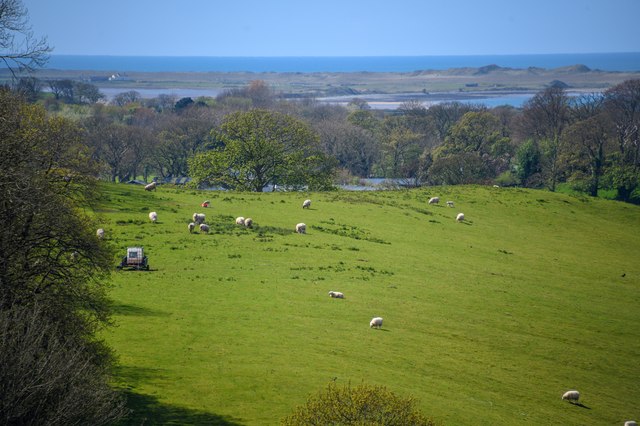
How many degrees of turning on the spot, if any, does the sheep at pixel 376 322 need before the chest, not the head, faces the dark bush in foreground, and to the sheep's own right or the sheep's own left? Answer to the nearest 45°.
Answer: approximately 45° to the sheep's own left

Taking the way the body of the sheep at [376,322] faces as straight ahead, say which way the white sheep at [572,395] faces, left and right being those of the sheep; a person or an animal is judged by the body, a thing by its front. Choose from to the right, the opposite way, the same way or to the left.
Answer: the same way

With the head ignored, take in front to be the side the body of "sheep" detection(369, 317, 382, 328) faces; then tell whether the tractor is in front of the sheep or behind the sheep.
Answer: in front

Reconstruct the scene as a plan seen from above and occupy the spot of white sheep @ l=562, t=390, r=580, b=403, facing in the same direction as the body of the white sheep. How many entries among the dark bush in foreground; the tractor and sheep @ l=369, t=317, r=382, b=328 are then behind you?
0

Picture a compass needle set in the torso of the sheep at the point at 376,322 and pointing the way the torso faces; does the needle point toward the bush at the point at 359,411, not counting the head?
no

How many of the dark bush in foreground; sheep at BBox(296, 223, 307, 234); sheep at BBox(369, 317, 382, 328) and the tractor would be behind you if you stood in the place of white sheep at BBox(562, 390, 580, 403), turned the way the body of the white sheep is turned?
0

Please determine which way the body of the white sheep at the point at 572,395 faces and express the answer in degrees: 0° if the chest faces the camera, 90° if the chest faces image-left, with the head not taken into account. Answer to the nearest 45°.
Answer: approximately 90°

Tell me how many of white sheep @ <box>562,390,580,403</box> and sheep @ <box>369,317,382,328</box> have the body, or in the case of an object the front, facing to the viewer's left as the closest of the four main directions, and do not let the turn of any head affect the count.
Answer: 2

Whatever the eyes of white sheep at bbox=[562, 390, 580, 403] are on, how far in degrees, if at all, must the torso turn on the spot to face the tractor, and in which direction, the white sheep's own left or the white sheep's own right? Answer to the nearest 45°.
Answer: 0° — it already faces it

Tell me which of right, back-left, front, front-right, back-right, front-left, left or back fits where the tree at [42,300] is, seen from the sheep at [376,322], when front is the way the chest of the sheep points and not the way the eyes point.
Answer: front-left

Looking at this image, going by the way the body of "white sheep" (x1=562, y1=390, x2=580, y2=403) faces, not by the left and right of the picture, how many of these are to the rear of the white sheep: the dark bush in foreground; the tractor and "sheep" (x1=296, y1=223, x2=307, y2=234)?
0

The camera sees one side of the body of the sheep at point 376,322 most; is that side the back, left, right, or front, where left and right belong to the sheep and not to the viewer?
left
